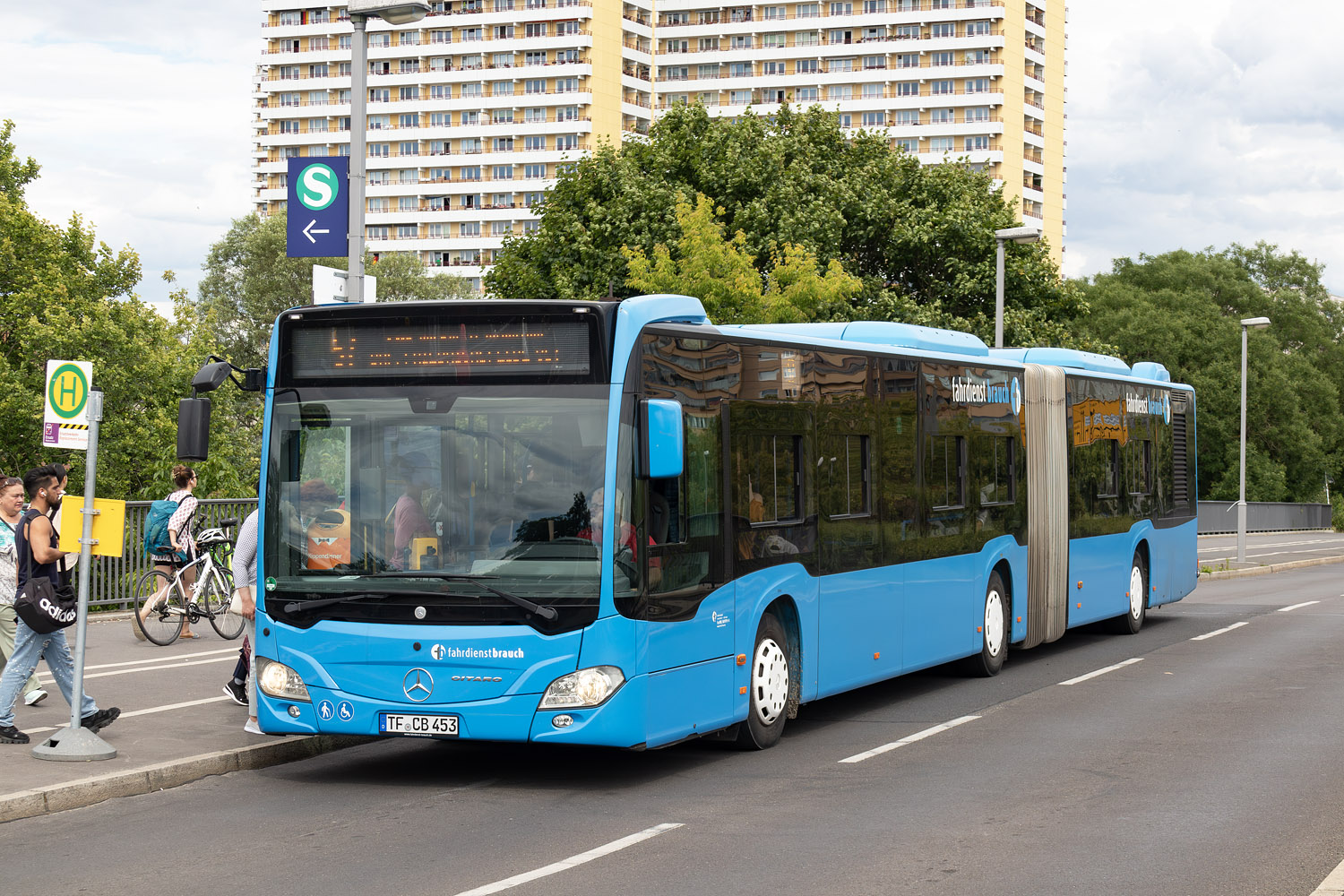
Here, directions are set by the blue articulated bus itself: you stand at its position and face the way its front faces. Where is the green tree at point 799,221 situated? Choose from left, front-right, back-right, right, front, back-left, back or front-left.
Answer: back-right

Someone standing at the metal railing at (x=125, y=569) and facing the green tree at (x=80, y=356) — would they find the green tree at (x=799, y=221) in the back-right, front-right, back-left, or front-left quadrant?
front-right

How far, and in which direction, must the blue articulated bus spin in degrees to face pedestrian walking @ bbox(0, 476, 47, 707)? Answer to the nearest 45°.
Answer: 0° — it already faces them

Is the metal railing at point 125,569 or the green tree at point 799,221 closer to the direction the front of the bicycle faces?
the green tree

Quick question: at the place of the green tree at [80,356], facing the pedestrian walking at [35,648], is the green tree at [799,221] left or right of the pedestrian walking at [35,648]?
left

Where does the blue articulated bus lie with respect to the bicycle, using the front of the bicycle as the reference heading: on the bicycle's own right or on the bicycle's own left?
on the bicycle's own right

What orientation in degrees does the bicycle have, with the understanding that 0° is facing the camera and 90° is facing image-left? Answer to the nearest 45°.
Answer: approximately 225°

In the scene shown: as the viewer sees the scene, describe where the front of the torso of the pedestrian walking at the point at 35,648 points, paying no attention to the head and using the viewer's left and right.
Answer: facing to the right of the viewer

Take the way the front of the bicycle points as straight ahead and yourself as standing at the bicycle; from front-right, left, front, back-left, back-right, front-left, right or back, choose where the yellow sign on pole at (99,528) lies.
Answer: back-right
